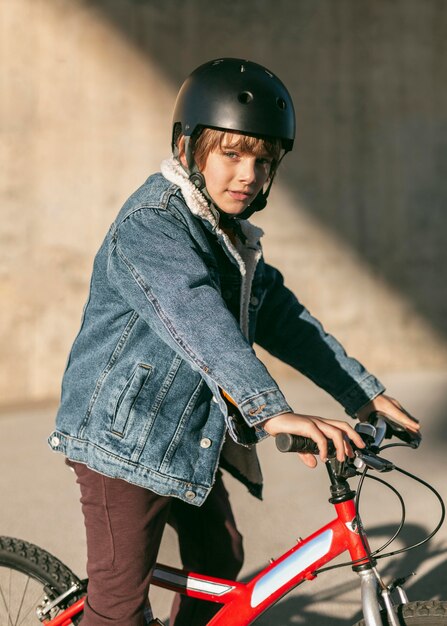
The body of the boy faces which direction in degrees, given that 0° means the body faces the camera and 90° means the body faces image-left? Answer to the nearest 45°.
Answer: approximately 315°
